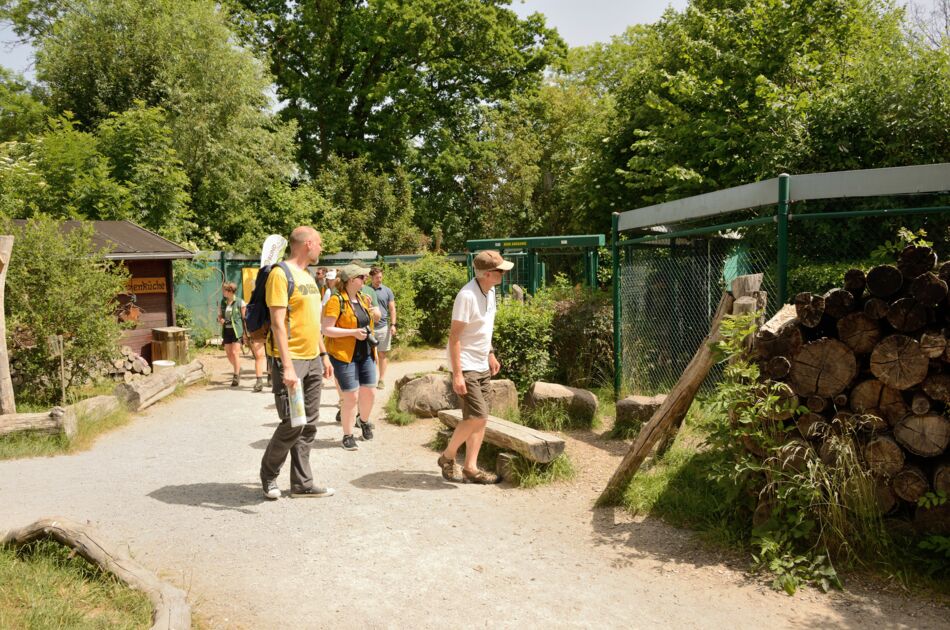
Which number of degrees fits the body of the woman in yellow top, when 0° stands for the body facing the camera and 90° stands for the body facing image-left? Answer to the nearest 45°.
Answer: approximately 315°

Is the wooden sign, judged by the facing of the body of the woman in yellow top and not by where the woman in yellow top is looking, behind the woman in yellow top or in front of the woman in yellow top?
behind

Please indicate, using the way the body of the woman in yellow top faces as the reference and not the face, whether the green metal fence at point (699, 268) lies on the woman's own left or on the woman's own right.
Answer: on the woman's own left

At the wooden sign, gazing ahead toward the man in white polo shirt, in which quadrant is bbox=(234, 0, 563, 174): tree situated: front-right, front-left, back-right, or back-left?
back-left

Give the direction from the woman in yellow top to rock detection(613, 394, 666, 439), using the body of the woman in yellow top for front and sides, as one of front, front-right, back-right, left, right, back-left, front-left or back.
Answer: front-left

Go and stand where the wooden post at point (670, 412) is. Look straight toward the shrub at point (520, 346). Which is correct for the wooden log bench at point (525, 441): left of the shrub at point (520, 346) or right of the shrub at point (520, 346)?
left

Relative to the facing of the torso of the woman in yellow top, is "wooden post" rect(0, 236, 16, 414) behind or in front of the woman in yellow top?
behind

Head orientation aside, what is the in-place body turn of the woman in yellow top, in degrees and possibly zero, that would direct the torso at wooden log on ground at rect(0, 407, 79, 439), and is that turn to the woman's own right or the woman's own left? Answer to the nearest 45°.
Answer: approximately 135° to the woman's own right

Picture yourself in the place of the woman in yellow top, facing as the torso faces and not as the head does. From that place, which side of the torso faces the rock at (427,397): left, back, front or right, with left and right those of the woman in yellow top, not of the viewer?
left

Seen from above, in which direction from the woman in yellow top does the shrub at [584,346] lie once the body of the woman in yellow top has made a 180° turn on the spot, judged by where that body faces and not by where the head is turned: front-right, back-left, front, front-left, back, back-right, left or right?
right

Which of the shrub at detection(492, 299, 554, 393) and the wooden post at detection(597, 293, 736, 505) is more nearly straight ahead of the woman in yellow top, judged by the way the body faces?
the wooden post

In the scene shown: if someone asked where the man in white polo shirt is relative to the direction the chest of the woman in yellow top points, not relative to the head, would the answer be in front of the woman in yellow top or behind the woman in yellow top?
in front

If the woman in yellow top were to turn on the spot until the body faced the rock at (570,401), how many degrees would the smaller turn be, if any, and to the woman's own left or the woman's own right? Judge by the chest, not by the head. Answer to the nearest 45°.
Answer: approximately 45° to the woman's own left
